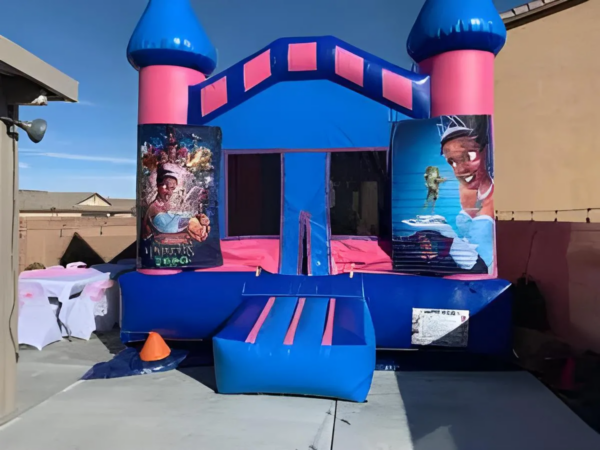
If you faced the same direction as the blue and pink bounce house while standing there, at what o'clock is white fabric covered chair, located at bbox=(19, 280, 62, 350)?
The white fabric covered chair is roughly at 3 o'clock from the blue and pink bounce house.

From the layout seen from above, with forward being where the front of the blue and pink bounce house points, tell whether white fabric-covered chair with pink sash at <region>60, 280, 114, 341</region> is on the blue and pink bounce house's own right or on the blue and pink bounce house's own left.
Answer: on the blue and pink bounce house's own right

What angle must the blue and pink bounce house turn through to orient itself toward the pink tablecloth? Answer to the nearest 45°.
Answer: approximately 90° to its right

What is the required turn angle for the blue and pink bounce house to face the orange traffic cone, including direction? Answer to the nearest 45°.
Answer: approximately 90° to its right

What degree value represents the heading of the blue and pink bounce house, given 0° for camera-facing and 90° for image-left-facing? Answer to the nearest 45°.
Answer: approximately 0°

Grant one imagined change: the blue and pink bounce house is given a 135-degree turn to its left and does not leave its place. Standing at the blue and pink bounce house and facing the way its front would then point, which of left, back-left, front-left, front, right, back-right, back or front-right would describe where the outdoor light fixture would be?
back
